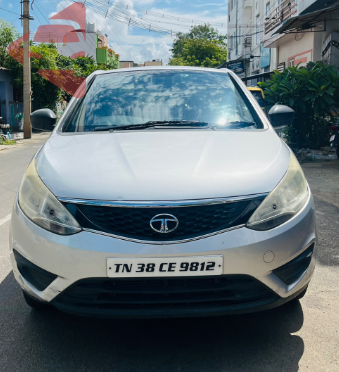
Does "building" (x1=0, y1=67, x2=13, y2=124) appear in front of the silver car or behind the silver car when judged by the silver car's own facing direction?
behind

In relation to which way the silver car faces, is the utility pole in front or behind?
behind

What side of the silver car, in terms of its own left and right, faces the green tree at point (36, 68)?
back

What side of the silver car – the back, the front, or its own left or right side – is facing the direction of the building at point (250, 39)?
back

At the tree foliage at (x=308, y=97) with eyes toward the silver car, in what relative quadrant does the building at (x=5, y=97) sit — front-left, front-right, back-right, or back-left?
back-right

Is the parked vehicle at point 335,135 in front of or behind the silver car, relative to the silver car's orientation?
behind

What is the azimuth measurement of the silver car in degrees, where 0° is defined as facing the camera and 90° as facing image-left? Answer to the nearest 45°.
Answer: approximately 0°

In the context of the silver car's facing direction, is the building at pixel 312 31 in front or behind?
behind
